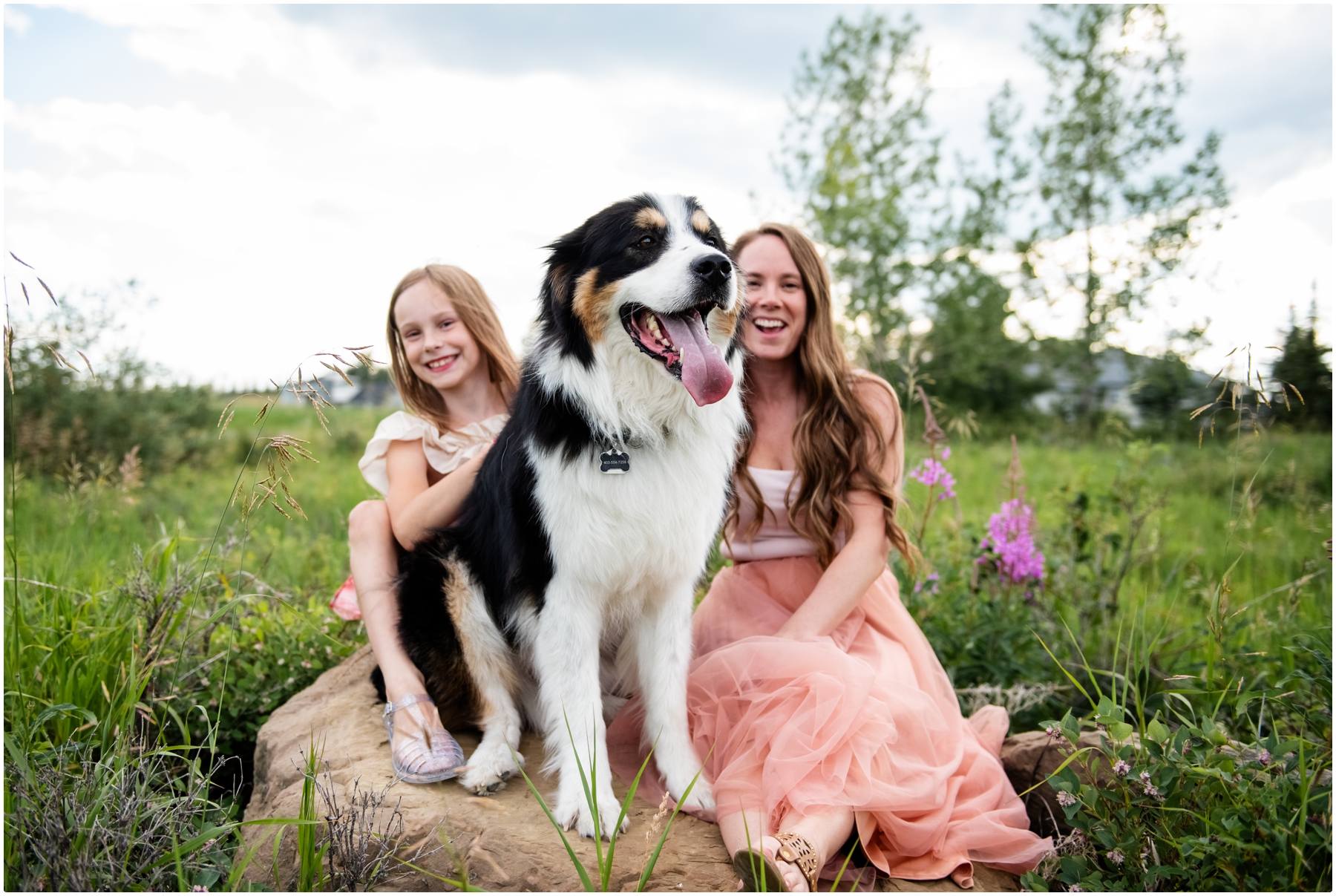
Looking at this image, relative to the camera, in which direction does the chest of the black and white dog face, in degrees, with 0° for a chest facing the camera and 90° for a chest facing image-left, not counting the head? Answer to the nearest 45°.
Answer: approximately 315°

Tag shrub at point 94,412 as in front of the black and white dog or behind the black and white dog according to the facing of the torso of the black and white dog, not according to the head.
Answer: behind

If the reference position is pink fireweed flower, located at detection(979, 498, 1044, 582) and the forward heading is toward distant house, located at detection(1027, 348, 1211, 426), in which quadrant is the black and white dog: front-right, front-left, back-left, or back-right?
back-left

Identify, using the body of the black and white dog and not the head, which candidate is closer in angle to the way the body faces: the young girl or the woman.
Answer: the woman

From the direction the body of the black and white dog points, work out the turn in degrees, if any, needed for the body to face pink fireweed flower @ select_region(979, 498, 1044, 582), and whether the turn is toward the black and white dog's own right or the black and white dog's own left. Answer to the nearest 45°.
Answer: approximately 90° to the black and white dog's own left

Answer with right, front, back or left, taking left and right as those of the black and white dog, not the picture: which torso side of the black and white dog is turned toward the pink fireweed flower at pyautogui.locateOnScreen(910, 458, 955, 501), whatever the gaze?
left

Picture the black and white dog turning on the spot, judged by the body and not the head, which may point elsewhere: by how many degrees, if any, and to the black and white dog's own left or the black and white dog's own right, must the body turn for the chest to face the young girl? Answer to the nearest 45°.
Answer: approximately 180°

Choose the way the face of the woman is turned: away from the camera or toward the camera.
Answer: toward the camera

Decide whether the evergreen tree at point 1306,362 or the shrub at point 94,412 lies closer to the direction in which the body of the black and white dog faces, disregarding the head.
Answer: the evergreen tree

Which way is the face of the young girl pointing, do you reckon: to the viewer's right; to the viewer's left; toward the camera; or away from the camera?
toward the camera
